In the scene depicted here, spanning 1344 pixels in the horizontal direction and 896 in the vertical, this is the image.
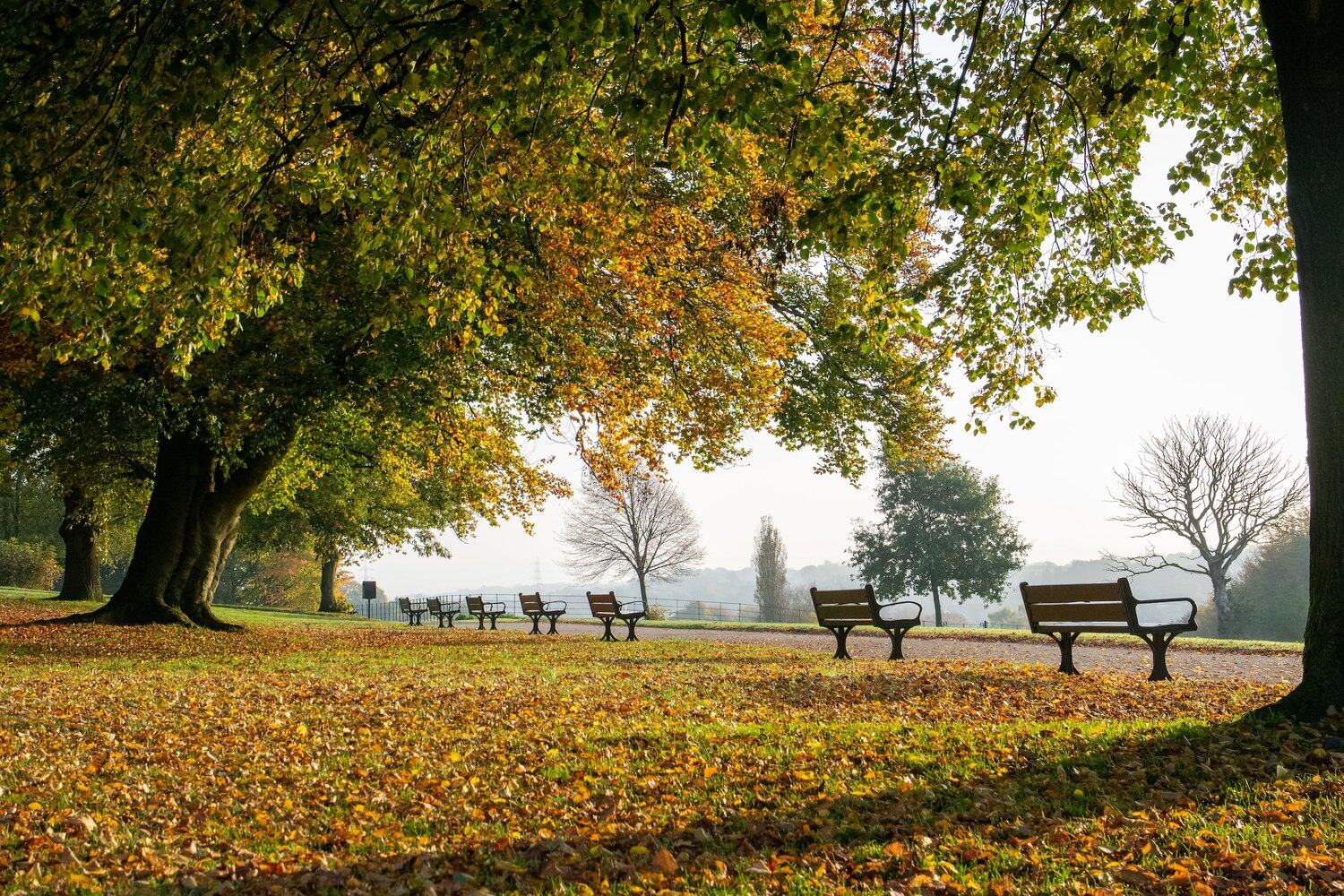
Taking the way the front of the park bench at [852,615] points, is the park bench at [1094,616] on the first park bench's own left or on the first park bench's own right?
on the first park bench's own right

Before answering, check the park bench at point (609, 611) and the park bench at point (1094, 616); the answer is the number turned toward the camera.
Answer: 0

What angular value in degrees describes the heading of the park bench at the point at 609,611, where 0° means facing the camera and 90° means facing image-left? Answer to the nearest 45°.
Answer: approximately 225°

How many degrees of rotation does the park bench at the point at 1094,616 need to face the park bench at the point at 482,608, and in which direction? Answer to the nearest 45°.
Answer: approximately 90° to its left

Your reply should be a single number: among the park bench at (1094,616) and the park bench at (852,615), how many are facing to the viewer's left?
0

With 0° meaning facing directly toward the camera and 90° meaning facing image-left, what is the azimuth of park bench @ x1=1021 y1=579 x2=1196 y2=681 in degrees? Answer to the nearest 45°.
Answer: approximately 225°

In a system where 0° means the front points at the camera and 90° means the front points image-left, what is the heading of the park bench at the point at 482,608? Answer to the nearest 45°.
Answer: approximately 225°
